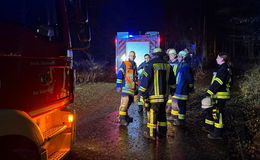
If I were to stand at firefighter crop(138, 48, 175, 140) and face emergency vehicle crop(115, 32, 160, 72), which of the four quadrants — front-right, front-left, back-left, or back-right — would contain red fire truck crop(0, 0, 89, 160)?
back-left

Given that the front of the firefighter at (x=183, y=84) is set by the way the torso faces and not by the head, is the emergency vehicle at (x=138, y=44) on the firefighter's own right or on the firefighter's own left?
on the firefighter's own right

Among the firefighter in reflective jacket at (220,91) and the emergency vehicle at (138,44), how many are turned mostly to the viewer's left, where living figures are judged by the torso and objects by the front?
1

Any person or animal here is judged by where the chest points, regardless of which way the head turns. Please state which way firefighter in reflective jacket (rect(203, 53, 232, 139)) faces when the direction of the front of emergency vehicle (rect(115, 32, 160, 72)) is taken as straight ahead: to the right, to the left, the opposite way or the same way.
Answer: to the left

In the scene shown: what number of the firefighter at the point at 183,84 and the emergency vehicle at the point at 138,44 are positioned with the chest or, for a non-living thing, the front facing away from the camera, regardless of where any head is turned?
1

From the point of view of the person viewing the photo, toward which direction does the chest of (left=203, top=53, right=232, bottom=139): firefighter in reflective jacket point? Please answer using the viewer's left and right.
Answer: facing to the left of the viewer

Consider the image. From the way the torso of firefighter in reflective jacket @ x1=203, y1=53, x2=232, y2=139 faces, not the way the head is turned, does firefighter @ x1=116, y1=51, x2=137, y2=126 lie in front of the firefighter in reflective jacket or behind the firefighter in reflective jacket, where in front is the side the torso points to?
in front

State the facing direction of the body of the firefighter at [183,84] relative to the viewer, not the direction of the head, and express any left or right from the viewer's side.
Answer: facing to the left of the viewer

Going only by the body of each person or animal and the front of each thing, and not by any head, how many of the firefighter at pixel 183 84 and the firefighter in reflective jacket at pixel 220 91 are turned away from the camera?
0

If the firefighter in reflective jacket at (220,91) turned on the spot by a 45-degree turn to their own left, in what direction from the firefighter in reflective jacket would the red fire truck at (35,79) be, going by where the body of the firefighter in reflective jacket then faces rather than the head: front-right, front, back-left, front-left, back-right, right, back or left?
front

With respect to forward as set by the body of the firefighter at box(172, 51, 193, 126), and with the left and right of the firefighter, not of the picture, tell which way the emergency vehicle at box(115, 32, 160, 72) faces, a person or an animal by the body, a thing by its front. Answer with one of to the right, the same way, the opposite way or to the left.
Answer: to the right

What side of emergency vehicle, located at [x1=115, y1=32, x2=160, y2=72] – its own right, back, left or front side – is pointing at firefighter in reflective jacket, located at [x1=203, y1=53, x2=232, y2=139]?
back

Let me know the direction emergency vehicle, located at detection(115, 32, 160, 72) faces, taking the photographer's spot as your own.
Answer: facing away from the viewer

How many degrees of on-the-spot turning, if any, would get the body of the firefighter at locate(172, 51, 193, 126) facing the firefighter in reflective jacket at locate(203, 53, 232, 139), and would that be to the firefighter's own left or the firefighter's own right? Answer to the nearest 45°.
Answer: approximately 135° to the firefighter's own left
